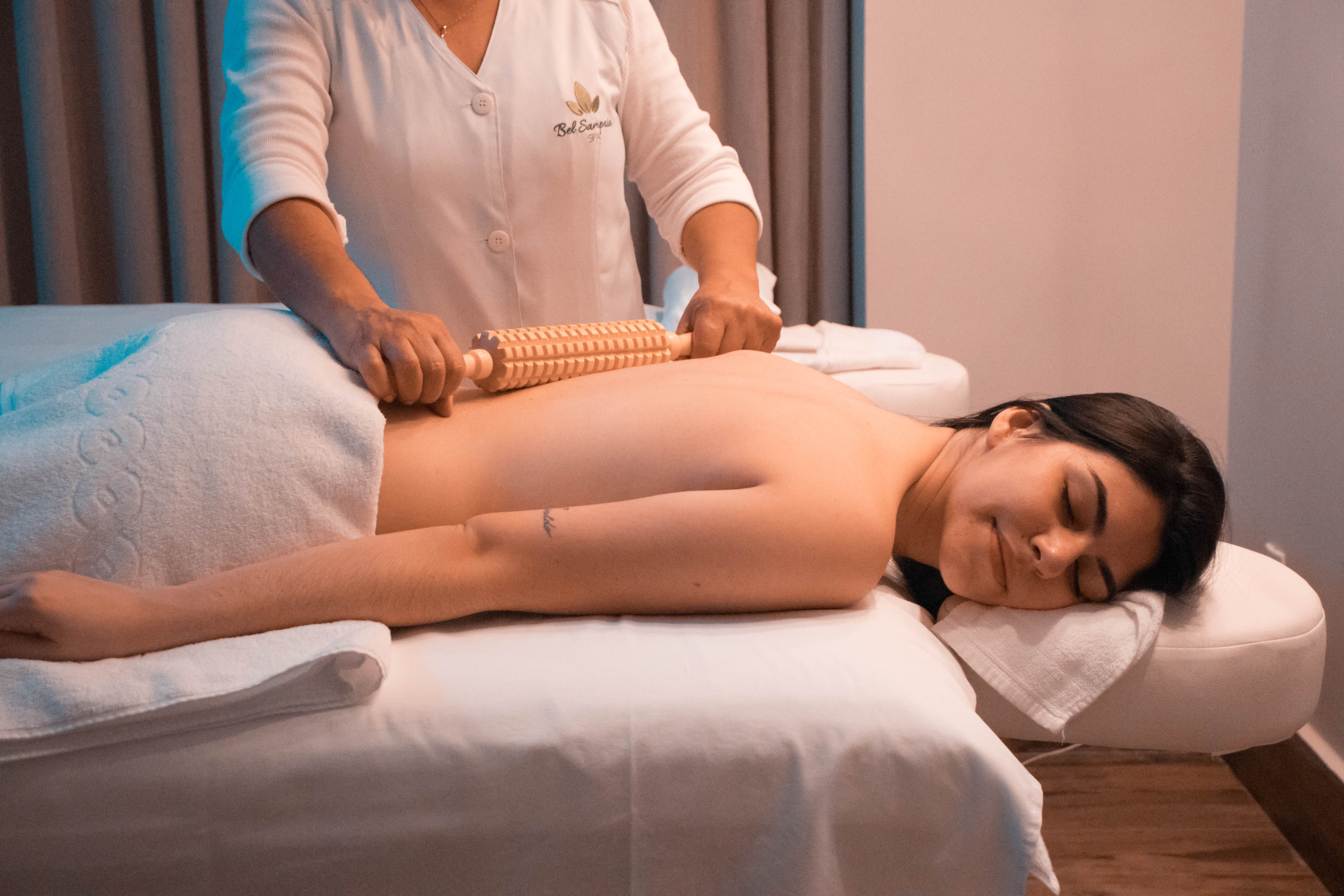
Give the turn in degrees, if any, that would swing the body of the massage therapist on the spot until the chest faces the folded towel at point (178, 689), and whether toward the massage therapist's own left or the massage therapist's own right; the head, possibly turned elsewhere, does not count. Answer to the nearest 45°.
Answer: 0° — they already face it

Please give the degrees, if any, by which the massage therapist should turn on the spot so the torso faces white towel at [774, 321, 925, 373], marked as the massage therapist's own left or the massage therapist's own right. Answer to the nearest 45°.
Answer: approximately 135° to the massage therapist's own left

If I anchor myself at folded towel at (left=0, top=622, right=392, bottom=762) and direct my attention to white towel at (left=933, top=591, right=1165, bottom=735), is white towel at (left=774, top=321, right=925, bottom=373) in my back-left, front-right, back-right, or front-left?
front-left

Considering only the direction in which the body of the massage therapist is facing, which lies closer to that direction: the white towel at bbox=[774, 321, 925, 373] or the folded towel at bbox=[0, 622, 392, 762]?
the folded towel

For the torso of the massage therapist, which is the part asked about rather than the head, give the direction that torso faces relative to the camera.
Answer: toward the camera

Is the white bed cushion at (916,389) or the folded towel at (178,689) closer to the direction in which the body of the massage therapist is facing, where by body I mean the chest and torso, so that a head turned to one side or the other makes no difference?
the folded towel

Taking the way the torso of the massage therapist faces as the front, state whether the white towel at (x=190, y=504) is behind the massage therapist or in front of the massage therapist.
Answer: in front

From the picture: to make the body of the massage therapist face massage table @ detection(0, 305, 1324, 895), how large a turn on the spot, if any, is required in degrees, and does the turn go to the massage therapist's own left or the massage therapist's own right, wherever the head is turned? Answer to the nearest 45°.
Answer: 0° — they already face it

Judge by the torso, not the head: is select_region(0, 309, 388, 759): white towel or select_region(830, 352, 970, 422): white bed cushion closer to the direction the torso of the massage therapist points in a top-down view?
the white towel
